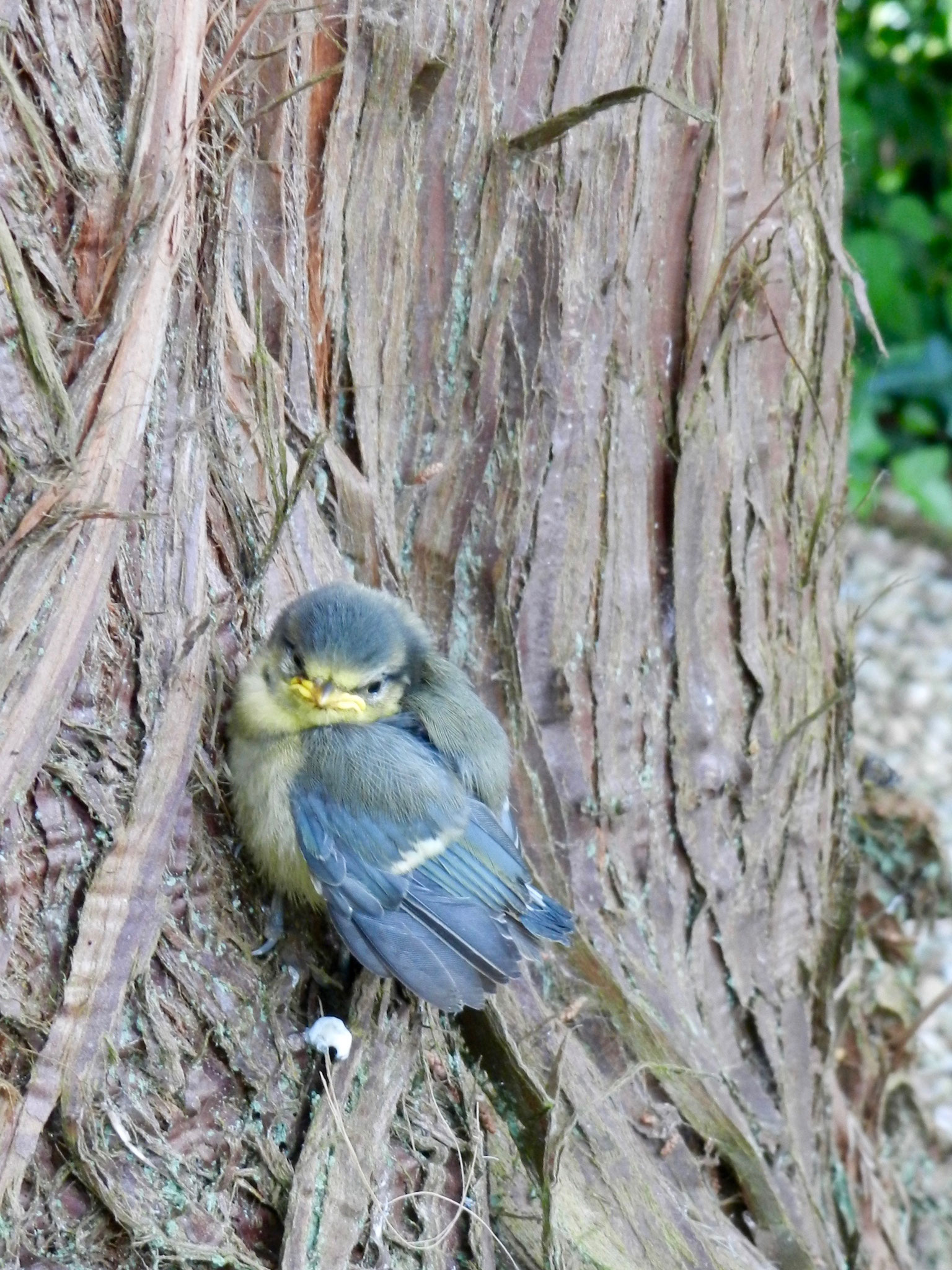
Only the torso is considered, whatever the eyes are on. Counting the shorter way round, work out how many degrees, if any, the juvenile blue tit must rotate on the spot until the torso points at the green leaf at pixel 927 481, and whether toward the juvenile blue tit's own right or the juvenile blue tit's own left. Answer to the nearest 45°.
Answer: approximately 135° to the juvenile blue tit's own right

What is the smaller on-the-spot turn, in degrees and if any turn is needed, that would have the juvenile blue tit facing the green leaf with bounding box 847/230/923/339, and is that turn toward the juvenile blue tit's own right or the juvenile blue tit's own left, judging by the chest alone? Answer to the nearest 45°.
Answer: approximately 135° to the juvenile blue tit's own right

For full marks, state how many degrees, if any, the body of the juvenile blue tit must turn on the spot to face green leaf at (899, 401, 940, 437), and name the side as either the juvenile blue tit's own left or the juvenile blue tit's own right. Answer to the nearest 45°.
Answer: approximately 135° to the juvenile blue tit's own right

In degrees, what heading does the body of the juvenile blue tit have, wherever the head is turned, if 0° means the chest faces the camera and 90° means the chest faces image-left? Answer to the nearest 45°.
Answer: approximately 90°
